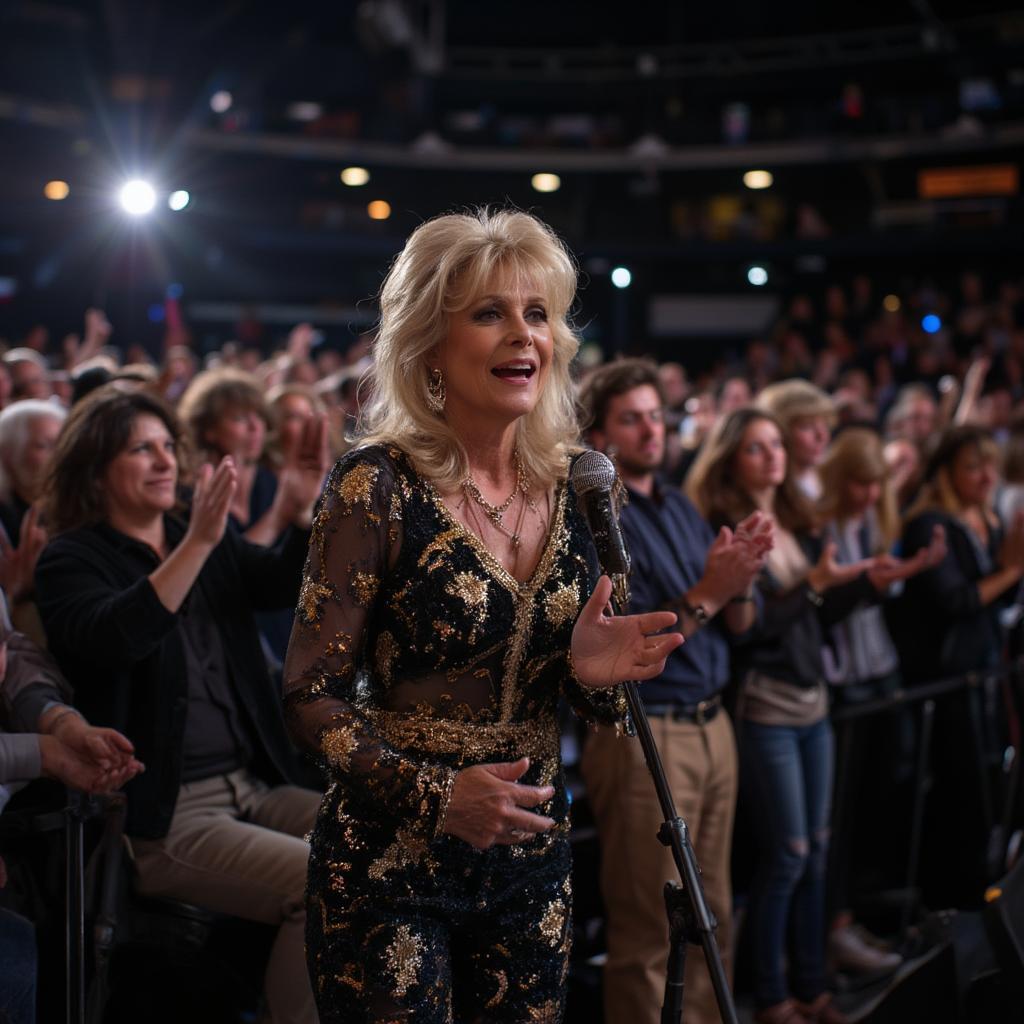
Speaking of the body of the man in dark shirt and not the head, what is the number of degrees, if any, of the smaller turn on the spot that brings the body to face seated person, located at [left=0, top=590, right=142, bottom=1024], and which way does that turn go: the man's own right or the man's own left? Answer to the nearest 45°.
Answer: approximately 90° to the man's own right

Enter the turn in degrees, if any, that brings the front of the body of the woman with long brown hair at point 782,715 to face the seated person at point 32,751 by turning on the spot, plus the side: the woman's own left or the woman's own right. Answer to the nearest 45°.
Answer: approximately 90° to the woman's own right

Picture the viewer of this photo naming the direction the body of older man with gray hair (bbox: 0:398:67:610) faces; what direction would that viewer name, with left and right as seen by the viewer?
facing the viewer and to the right of the viewer

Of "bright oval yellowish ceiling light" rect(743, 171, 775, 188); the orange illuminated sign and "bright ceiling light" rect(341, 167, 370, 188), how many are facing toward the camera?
3

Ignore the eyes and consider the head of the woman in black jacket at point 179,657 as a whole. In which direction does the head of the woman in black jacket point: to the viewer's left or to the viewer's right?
to the viewer's right

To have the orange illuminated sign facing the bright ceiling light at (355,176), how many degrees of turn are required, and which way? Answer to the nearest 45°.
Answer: approximately 90° to its right

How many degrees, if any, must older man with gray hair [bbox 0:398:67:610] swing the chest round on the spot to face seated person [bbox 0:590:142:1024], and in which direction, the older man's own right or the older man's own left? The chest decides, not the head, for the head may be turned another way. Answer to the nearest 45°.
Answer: approximately 45° to the older man's own right
